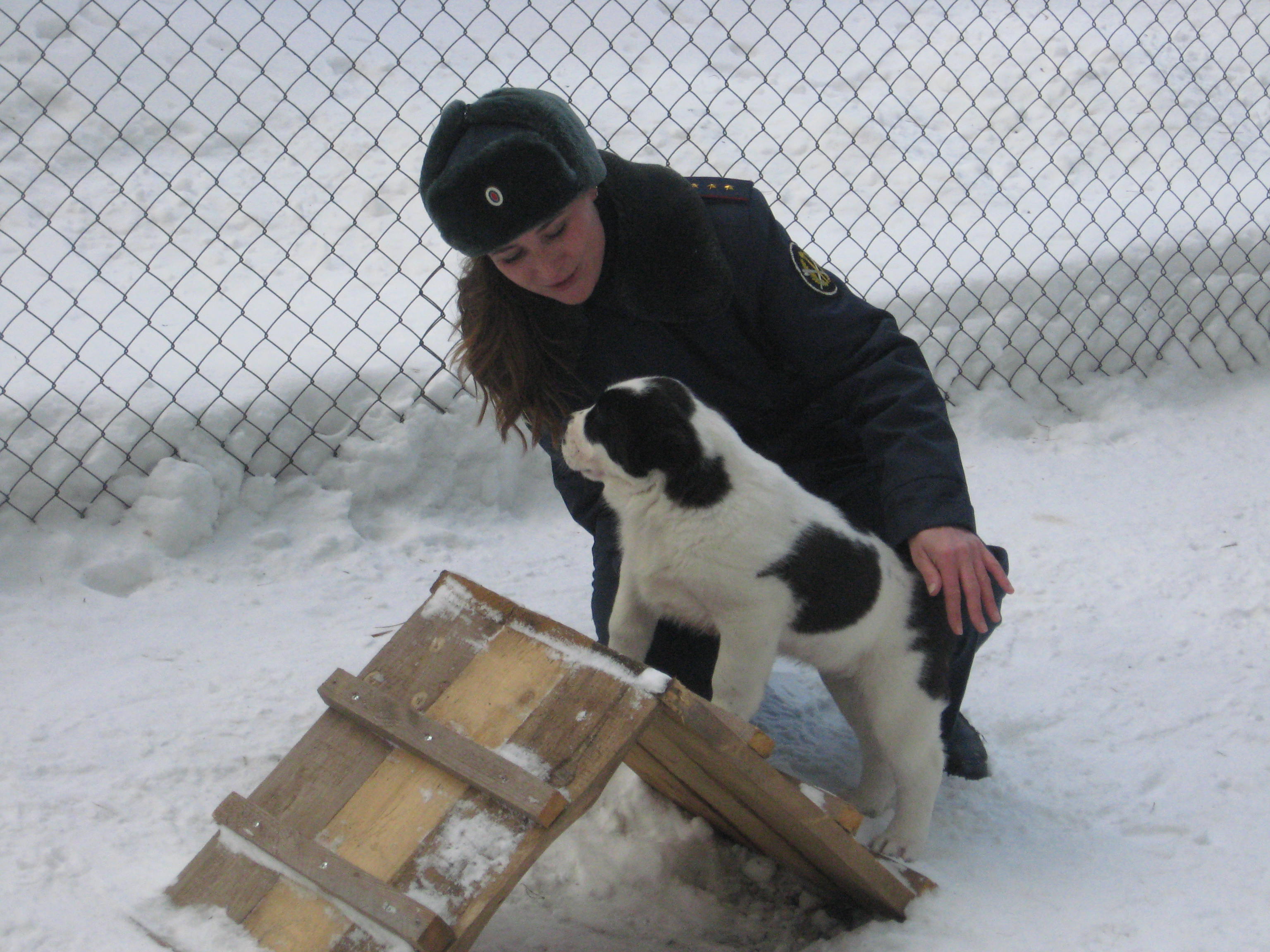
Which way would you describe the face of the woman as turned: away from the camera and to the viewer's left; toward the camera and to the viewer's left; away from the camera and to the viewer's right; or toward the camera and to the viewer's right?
toward the camera and to the viewer's left

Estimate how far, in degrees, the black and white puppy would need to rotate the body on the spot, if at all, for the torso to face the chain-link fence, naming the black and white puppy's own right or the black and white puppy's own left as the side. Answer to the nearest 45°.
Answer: approximately 45° to the black and white puppy's own right

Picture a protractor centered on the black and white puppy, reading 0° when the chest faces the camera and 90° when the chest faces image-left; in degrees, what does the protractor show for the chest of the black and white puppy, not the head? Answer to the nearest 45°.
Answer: approximately 90°
